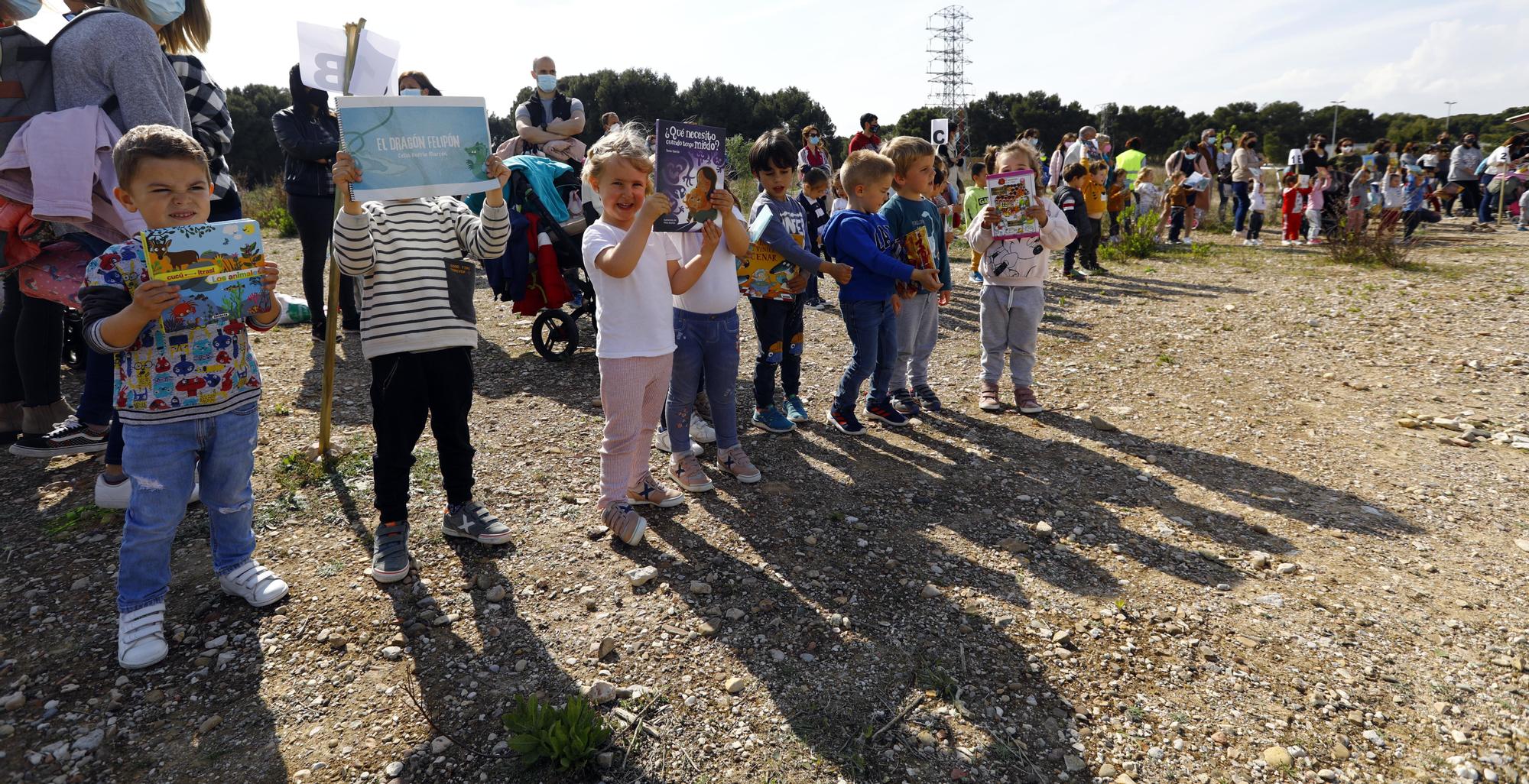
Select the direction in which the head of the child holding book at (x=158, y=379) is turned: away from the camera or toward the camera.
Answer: toward the camera

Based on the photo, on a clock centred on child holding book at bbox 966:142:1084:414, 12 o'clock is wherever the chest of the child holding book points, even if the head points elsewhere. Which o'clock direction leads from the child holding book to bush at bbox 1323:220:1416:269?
The bush is roughly at 7 o'clock from the child holding book.

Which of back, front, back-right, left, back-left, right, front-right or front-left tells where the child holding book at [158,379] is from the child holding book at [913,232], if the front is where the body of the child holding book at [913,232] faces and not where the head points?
right

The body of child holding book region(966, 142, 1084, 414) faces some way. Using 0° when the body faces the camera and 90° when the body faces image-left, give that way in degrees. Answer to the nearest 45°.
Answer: approximately 0°

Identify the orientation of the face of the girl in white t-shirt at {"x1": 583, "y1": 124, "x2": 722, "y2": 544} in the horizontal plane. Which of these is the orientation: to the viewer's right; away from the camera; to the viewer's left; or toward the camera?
toward the camera

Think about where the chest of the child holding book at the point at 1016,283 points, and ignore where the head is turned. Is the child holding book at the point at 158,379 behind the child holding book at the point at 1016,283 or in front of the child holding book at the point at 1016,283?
in front

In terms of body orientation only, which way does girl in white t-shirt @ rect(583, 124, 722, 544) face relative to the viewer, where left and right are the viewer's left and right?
facing the viewer and to the right of the viewer

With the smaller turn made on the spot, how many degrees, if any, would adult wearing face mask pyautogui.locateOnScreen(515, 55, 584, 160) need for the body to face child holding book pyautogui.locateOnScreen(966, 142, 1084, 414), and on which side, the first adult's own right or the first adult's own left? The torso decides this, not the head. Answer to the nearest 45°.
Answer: approximately 45° to the first adult's own left

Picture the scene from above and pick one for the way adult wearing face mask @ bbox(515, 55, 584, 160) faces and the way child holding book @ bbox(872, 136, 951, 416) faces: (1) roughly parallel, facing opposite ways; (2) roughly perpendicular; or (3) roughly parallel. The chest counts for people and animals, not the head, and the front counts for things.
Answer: roughly parallel

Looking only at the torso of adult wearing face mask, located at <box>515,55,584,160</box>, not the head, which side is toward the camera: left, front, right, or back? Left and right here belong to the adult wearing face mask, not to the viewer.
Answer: front

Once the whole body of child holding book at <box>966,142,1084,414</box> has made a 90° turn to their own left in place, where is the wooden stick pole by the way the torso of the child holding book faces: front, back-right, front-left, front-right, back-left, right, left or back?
back-right

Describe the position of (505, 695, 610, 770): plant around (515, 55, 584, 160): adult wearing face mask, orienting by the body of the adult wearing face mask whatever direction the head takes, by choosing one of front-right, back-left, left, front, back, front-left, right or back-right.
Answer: front
